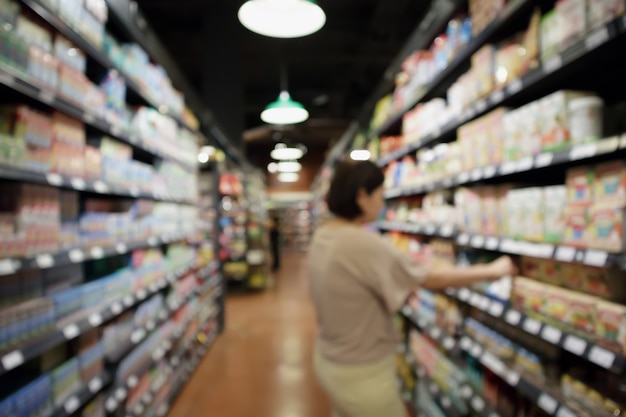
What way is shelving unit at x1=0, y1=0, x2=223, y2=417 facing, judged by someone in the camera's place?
facing the viewer and to the right of the viewer

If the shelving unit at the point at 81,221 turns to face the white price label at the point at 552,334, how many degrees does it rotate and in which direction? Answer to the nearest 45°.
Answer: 0° — it already faces it

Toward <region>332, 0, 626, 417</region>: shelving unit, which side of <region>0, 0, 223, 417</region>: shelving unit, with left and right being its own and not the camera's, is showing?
front

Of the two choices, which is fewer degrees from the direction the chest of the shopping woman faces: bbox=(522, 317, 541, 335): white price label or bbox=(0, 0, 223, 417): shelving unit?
the white price label

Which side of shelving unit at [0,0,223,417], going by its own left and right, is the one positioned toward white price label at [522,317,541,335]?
front

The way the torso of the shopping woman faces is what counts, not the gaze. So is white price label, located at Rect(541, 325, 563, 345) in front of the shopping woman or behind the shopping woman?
in front

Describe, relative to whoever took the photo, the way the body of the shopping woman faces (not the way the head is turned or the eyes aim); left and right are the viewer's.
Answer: facing away from the viewer and to the right of the viewer

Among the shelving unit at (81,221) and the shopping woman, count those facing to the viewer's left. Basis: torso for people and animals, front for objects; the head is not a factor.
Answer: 0
